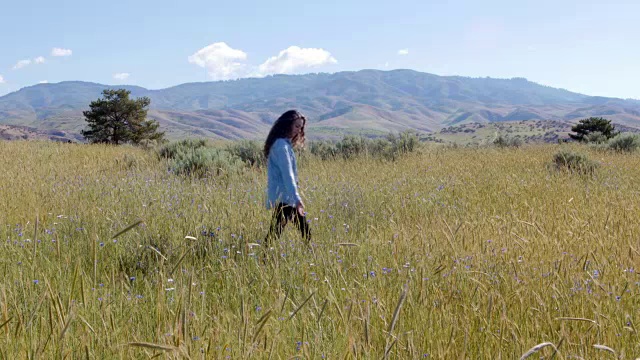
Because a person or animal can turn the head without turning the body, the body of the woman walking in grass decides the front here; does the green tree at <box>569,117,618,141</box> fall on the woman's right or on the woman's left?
on the woman's left

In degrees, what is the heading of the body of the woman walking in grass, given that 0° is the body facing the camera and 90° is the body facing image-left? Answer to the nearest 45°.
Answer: approximately 270°

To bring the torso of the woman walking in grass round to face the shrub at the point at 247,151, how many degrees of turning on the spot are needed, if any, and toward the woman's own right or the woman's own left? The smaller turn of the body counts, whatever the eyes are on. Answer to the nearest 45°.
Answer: approximately 90° to the woman's own left

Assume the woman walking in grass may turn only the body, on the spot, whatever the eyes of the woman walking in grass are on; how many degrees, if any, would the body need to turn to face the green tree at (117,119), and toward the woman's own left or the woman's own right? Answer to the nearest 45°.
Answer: approximately 90° to the woman's own left

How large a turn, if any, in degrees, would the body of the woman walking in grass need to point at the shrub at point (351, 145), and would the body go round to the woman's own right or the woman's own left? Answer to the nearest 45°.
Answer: approximately 90° to the woman's own left
